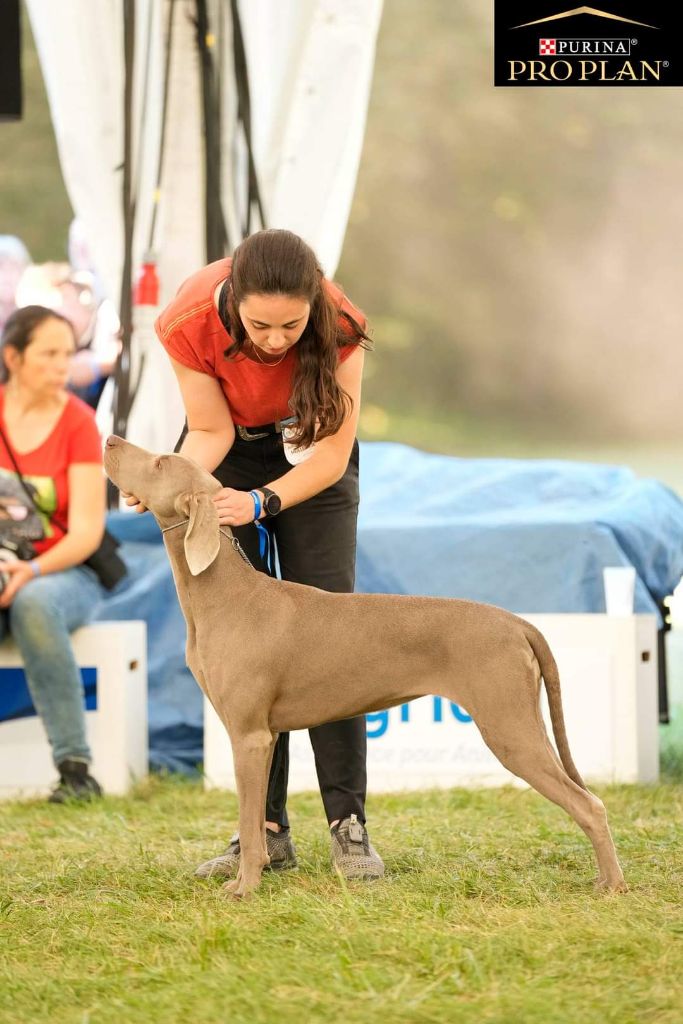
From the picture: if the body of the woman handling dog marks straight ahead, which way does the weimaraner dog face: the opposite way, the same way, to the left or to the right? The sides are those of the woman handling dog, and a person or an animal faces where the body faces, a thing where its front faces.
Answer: to the right

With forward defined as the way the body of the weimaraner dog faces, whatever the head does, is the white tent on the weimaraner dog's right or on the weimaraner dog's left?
on the weimaraner dog's right

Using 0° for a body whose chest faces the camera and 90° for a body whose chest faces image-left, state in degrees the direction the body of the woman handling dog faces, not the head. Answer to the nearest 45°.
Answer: approximately 0°

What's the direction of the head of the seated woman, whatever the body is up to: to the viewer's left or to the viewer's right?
to the viewer's right

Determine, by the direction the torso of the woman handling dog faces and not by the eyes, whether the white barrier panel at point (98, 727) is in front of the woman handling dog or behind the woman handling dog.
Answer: behind

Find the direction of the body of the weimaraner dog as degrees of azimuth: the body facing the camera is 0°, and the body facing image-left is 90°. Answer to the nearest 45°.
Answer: approximately 90°

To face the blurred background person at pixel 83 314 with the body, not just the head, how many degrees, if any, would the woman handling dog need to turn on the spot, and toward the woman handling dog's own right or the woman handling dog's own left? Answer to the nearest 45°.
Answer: approximately 180°

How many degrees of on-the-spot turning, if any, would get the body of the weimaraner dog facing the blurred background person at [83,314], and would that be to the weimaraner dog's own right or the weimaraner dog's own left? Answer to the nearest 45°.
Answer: approximately 90° to the weimaraner dog's own right

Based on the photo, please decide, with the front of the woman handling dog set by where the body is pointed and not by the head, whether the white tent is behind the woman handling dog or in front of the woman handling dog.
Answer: behind
